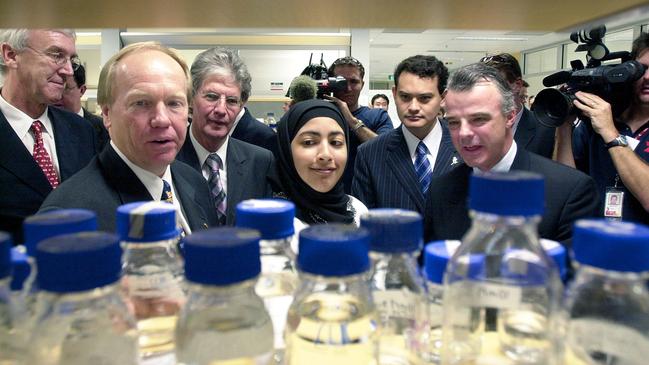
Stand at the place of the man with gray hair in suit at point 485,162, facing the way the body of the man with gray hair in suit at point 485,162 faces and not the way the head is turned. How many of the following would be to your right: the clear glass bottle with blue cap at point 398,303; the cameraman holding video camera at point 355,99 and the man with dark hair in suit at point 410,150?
2

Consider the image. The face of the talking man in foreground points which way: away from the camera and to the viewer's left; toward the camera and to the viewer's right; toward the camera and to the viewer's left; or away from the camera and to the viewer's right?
toward the camera and to the viewer's right

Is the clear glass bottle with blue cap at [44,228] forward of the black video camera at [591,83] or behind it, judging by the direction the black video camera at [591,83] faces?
forward

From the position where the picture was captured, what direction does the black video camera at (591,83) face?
facing the viewer and to the left of the viewer

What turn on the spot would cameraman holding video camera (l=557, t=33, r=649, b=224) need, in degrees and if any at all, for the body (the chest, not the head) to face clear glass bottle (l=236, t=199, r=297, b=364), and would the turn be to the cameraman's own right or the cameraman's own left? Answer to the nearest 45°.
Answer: approximately 45° to the cameraman's own left

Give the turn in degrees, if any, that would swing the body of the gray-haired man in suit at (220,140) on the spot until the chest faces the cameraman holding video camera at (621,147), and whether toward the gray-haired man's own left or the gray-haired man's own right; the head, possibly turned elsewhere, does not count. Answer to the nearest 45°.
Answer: approximately 90° to the gray-haired man's own left

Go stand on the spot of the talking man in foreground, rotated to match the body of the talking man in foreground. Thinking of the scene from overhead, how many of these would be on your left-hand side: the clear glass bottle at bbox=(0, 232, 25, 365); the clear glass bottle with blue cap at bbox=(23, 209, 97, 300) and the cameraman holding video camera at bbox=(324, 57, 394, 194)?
1

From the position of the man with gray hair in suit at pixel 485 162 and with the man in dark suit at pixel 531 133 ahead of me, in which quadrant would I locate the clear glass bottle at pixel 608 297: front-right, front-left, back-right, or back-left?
back-right

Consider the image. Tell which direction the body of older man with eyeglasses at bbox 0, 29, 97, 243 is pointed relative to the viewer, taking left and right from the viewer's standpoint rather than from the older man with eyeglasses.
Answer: facing the viewer and to the right of the viewer

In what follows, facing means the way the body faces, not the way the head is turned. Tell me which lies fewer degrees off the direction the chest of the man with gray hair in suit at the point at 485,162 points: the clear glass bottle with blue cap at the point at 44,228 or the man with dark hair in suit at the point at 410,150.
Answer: the clear glass bottle with blue cap

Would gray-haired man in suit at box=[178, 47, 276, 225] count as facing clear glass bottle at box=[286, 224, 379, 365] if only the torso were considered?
yes

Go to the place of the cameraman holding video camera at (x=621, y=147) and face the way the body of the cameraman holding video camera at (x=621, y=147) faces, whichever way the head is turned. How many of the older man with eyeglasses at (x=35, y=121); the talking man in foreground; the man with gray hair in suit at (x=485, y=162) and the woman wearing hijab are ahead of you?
4
